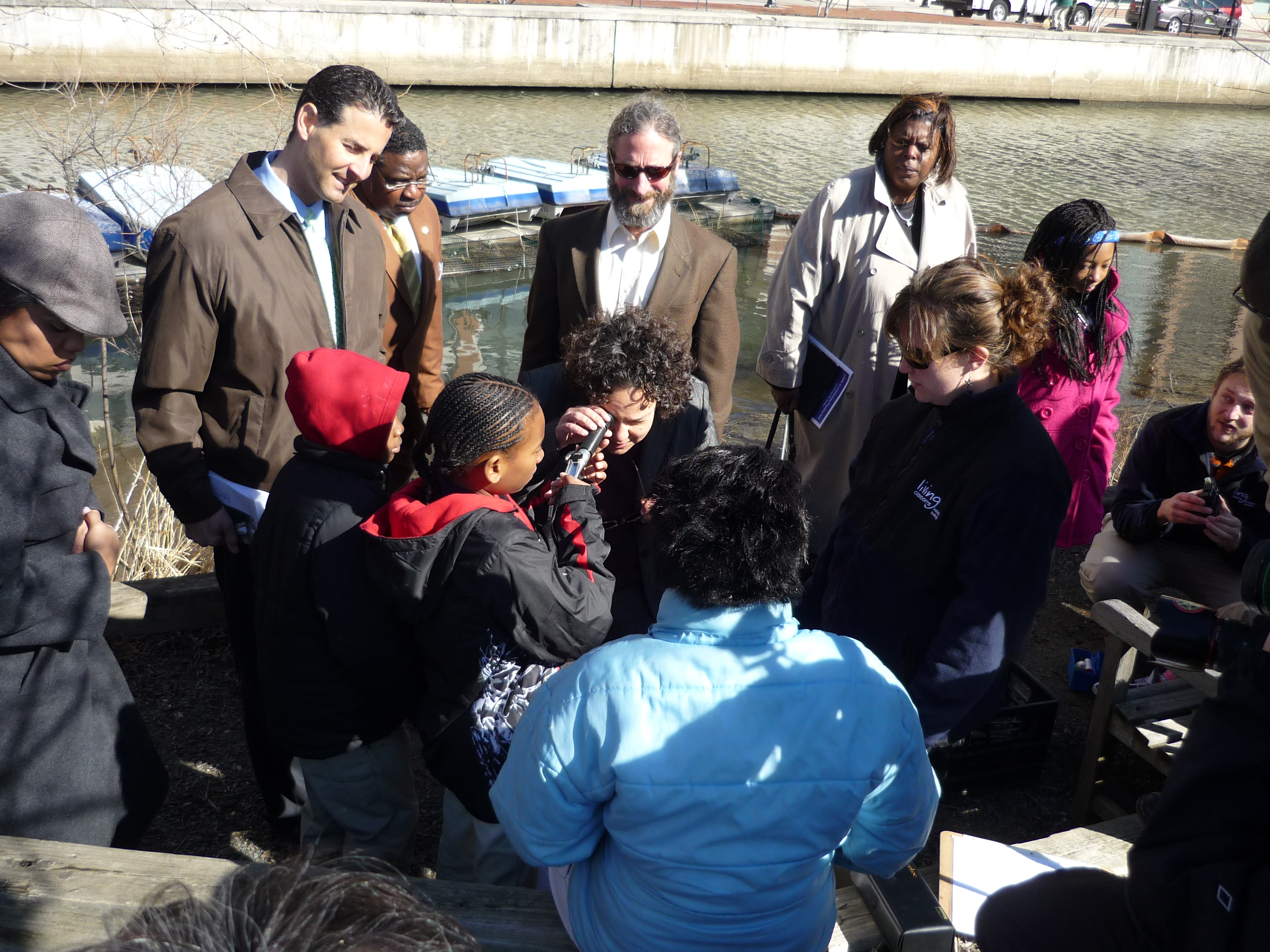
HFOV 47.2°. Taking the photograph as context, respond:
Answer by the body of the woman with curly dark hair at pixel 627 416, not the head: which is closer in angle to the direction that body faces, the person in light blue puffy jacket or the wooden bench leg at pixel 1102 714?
the person in light blue puffy jacket

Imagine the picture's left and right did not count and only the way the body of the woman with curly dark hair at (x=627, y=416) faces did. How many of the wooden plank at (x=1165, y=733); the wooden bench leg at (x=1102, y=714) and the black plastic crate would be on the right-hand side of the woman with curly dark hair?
0

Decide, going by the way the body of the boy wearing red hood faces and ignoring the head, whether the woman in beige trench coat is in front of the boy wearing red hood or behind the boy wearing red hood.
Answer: in front

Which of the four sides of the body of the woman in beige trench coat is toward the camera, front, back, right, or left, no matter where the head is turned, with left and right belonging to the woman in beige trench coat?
front

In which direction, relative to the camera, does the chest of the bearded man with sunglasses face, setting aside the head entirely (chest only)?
toward the camera

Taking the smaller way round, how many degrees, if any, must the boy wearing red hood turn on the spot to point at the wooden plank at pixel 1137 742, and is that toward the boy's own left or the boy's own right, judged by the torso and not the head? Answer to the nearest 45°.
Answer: approximately 45° to the boy's own right

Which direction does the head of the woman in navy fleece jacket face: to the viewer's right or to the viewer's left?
to the viewer's left

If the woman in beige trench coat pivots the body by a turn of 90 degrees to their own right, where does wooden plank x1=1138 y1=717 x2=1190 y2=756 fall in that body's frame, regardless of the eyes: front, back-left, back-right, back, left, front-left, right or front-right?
back-left

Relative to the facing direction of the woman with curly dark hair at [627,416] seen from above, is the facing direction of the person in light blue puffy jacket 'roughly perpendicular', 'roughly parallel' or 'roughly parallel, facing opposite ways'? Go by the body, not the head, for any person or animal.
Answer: roughly parallel, facing opposite ways

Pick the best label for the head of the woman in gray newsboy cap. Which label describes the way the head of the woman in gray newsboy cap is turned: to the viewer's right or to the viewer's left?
to the viewer's right

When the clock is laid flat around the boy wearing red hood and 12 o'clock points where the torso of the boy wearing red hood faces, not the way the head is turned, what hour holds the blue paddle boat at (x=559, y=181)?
The blue paddle boat is roughly at 11 o'clock from the boy wearing red hood.

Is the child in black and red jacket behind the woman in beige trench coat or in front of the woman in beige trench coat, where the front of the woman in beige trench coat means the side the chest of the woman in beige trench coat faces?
in front

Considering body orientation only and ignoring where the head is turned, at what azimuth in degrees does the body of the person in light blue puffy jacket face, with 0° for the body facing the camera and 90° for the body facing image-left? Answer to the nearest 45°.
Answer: approximately 180°

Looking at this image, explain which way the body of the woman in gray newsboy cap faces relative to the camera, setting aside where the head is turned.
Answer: to the viewer's right
